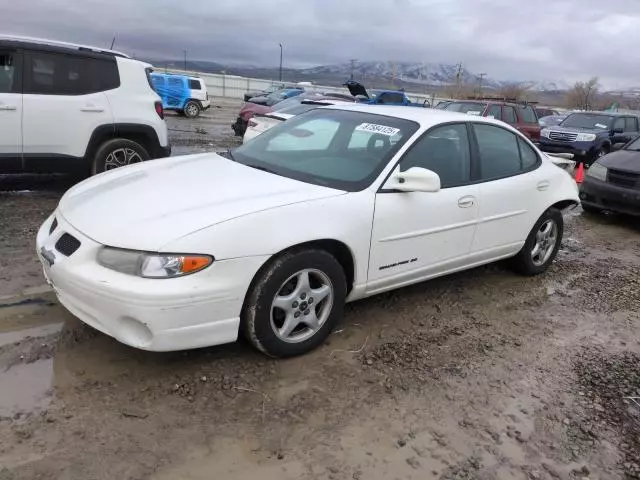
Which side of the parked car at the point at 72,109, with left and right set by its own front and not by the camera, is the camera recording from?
left

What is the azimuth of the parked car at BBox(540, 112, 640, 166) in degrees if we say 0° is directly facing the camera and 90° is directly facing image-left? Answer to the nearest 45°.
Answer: approximately 45°

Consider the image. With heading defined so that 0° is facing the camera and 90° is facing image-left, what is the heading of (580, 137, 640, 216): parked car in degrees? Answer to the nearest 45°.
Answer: approximately 45°

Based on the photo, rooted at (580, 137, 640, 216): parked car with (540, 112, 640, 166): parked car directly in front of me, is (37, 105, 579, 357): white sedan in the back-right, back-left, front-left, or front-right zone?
back-left

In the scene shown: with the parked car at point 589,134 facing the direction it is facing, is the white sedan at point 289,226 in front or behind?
in front

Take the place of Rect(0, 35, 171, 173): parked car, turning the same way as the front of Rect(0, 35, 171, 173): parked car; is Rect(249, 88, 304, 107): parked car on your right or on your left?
on your right

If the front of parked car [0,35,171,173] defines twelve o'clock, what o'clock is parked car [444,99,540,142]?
parked car [444,99,540,142] is roughly at 5 o'clock from parked car [0,35,171,173].

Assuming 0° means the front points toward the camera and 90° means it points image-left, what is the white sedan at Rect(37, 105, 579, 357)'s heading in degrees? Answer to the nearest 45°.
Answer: approximately 45°
